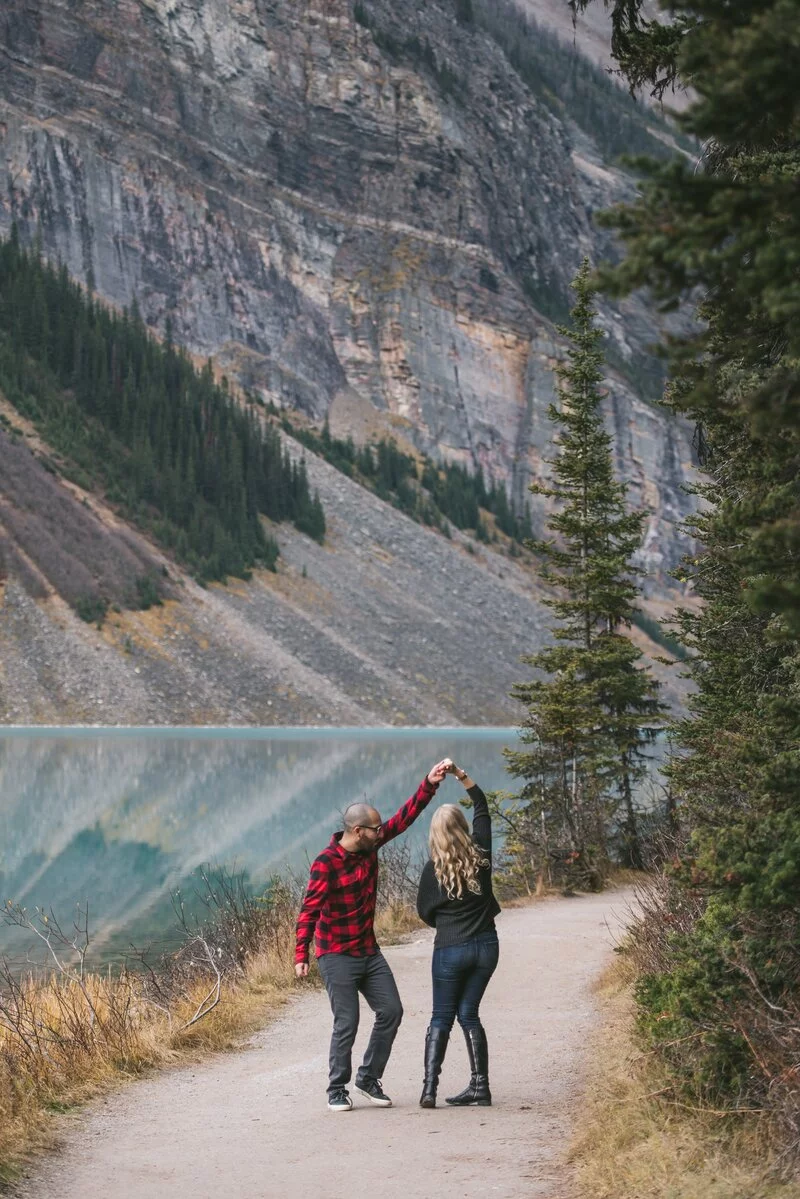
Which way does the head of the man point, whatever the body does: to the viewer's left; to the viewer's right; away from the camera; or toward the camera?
to the viewer's right

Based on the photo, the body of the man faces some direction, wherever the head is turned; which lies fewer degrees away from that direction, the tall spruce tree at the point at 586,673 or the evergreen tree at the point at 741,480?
the evergreen tree

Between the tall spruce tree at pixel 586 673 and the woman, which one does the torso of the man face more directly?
the woman

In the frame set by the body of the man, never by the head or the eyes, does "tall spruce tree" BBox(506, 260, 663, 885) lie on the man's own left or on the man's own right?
on the man's own left

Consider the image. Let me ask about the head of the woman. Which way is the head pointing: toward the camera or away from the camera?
away from the camera

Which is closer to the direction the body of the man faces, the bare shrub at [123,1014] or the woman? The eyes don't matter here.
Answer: the woman

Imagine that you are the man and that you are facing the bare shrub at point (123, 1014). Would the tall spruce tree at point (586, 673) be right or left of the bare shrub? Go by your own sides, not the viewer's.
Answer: right

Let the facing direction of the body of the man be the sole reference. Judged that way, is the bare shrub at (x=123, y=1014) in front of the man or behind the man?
behind
